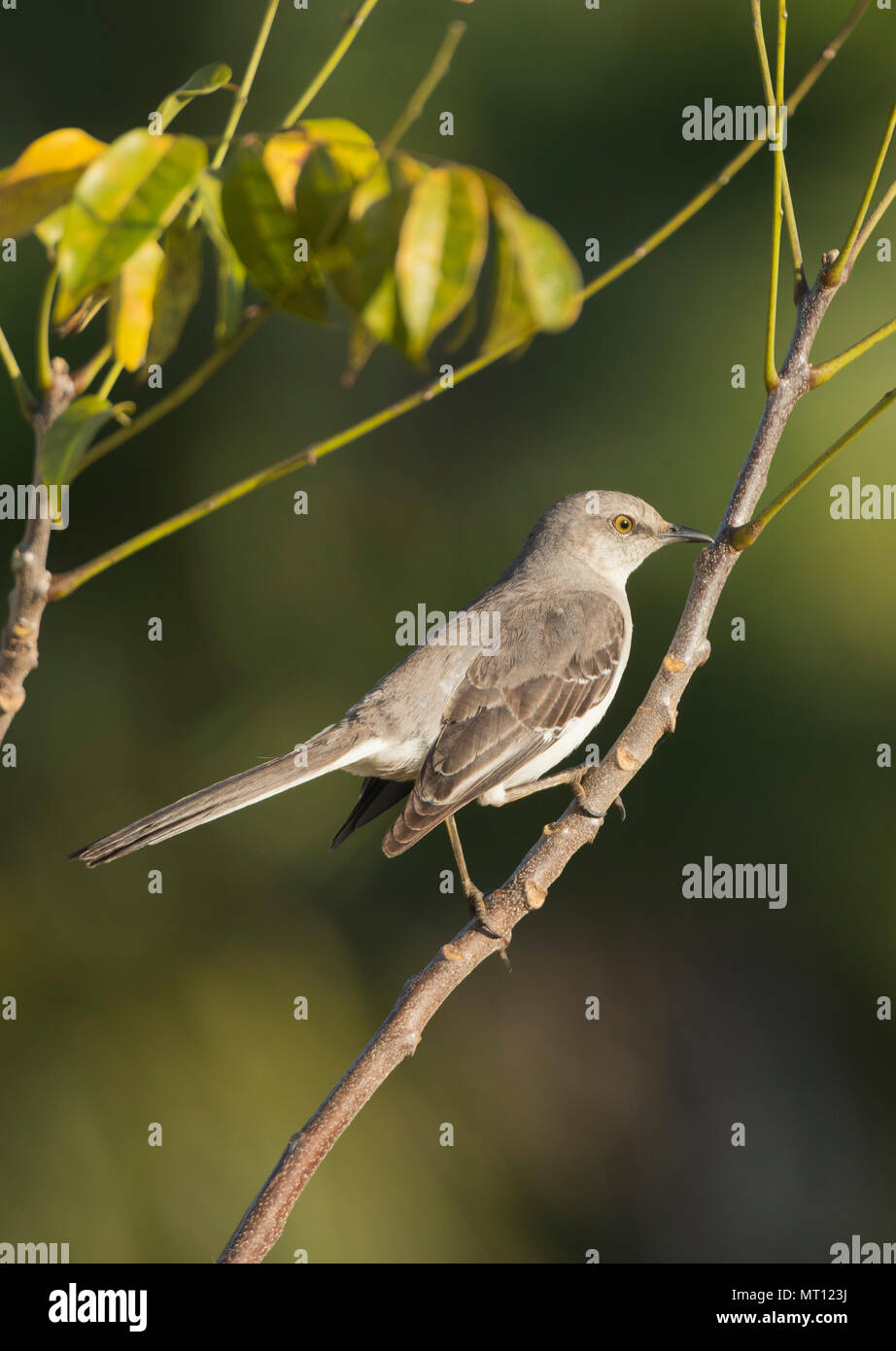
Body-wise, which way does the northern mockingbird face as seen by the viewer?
to the viewer's right
